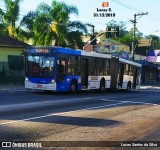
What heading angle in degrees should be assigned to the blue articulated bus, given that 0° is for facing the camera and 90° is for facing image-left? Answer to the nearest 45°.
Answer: approximately 45°
